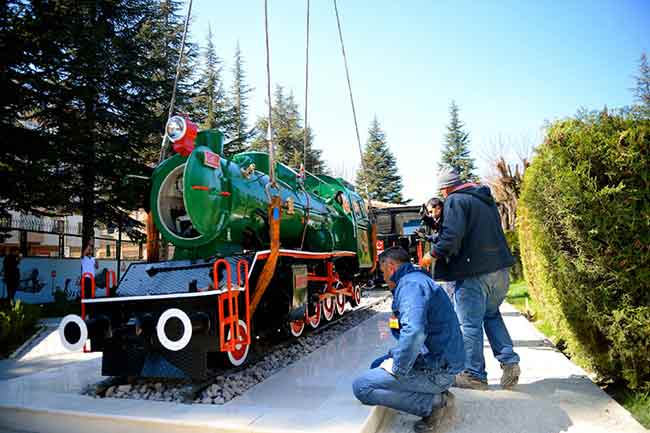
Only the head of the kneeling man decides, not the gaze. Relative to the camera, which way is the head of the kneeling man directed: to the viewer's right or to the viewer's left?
to the viewer's left

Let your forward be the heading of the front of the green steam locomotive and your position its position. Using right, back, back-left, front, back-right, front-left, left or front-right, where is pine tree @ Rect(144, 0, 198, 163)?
back-right

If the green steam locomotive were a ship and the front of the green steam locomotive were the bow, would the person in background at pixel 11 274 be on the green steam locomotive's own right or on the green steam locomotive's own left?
on the green steam locomotive's own right

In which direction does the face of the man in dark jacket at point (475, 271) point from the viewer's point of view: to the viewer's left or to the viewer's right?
to the viewer's left

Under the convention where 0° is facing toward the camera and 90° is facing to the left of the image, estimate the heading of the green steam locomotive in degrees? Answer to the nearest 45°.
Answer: approximately 45°

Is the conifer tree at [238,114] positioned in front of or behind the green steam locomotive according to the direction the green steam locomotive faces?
behind

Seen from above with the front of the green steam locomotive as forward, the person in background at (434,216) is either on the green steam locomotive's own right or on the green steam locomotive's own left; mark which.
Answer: on the green steam locomotive's own left

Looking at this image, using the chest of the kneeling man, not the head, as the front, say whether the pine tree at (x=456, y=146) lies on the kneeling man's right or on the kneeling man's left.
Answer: on the kneeling man's right

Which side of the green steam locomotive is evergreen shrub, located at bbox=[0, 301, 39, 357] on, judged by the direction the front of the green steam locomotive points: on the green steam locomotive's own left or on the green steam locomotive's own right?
on the green steam locomotive's own right

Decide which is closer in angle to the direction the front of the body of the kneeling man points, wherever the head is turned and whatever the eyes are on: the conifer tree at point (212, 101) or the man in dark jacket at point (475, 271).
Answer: the conifer tree

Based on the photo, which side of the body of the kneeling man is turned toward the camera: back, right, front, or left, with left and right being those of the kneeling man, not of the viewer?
left
